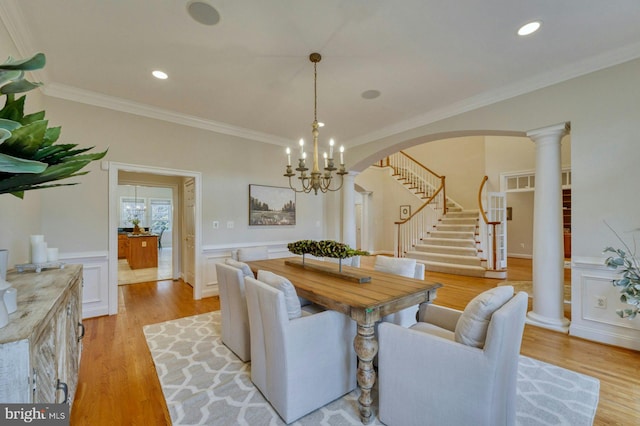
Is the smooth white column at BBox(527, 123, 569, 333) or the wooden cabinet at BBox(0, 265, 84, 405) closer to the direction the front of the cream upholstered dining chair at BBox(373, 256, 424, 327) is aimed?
the wooden cabinet

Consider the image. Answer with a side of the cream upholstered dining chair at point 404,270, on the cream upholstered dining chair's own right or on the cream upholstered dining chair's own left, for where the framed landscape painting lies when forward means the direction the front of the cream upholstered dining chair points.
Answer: on the cream upholstered dining chair's own right

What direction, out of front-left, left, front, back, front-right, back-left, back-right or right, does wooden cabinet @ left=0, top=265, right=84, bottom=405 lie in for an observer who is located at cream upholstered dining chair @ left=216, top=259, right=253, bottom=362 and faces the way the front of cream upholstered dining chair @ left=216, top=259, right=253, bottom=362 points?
back

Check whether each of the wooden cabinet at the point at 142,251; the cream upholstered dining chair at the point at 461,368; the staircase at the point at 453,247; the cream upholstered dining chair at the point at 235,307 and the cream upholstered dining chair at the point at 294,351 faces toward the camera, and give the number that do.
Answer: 2

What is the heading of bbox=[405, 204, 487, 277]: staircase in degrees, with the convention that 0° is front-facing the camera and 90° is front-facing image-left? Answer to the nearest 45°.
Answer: approximately 0°

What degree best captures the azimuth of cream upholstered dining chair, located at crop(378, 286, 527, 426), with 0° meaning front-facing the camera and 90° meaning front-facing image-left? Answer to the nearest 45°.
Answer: approximately 90°

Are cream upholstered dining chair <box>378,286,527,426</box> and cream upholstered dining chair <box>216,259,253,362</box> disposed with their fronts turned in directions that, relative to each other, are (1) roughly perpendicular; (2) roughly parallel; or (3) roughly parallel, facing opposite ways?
roughly perpendicular

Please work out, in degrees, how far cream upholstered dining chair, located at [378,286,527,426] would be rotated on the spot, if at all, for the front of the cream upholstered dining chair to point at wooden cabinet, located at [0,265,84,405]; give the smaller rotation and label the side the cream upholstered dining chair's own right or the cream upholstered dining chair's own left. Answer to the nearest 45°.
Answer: approximately 45° to the cream upholstered dining chair's own left
